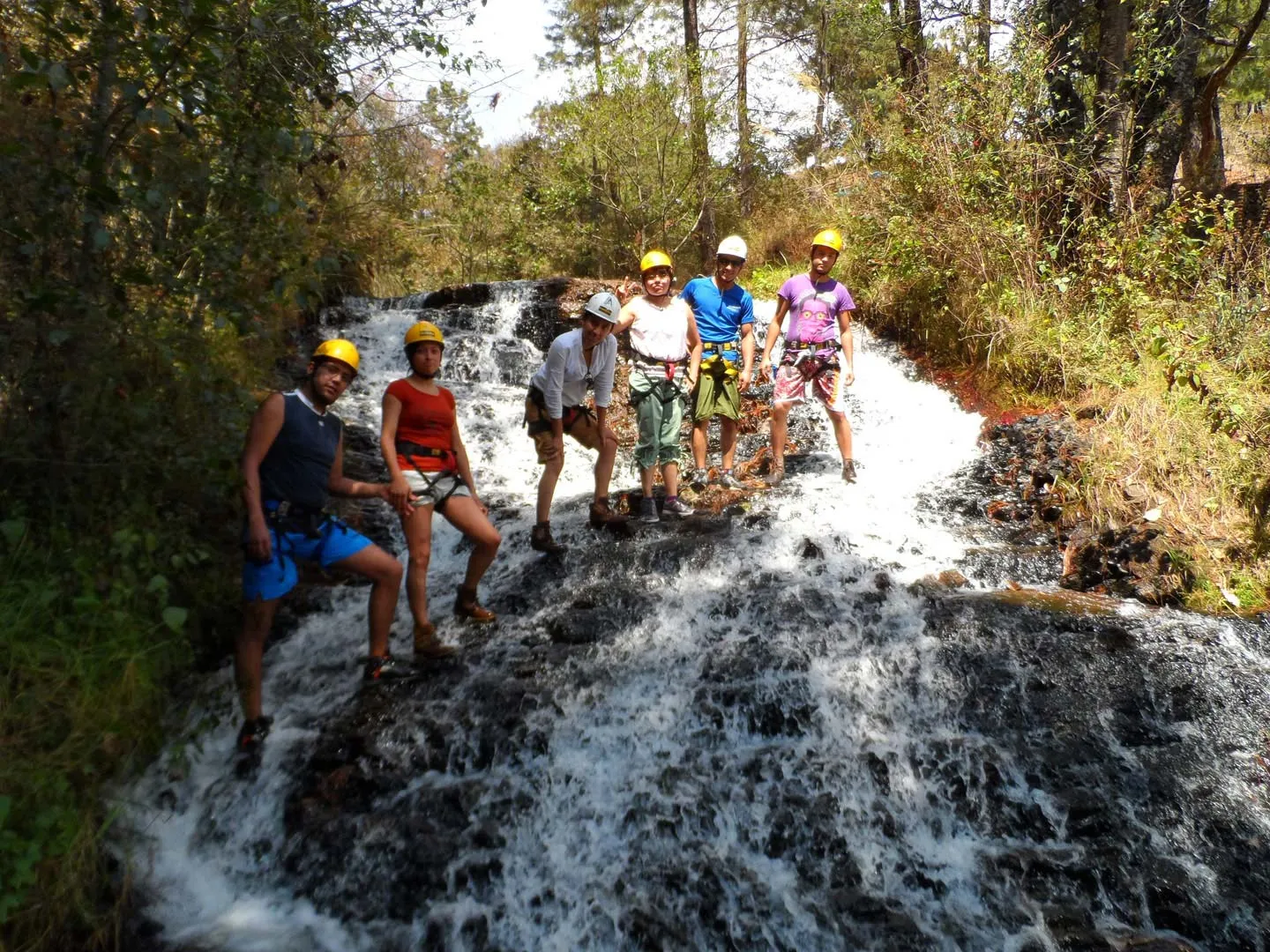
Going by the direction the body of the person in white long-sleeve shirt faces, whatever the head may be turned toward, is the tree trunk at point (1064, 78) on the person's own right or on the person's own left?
on the person's own left

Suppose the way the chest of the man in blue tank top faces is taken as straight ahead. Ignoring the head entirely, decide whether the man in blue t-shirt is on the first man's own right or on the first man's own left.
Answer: on the first man's own left

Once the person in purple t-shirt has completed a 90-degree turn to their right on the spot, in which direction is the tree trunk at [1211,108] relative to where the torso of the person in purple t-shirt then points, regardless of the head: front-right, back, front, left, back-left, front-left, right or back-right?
back-right

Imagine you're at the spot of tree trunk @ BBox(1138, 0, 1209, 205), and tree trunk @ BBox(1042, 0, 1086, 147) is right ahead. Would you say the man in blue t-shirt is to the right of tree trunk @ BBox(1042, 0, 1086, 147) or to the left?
left

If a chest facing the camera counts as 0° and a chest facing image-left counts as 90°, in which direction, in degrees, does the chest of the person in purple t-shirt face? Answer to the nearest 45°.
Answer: approximately 0°

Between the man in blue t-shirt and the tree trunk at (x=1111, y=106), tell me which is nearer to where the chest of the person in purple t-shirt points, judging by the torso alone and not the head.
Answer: the man in blue t-shirt

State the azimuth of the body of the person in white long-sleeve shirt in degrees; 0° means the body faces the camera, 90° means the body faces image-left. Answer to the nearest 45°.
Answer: approximately 315°

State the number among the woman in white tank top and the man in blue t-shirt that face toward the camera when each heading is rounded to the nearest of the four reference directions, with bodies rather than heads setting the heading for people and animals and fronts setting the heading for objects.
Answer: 2
